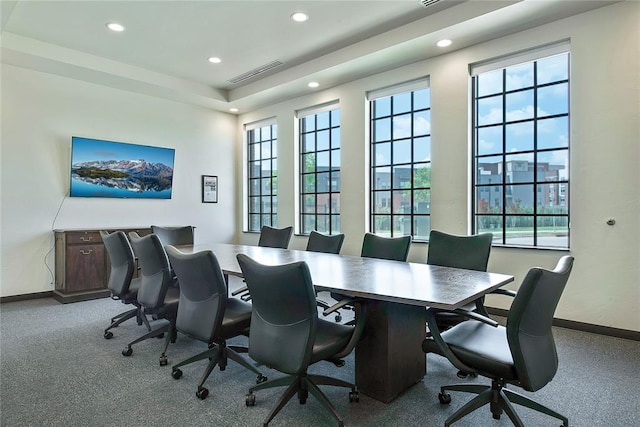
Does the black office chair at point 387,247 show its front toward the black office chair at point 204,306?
yes

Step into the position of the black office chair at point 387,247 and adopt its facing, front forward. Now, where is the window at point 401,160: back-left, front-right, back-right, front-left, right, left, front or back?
back-right

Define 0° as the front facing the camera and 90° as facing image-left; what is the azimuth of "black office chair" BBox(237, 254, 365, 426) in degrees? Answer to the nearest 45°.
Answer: approximately 225°

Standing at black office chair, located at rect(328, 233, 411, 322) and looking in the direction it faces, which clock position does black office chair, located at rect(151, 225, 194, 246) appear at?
black office chair, located at rect(151, 225, 194, 246) is roughly at 2 o'clock from black office chair, located at rect(328, 233, 411, 322).

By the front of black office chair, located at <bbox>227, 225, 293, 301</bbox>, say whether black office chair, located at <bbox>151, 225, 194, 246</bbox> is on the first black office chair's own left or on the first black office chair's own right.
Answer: on the first black office chair's own right

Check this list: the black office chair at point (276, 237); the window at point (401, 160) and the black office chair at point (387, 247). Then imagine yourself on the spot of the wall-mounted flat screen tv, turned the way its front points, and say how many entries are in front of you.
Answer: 3

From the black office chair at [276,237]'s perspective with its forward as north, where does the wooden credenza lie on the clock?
The wooden credenza is roughly at 2 o'clock from the black office chair.

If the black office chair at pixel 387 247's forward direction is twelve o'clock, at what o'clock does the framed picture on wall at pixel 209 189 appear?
The framed picture on wall is roughly at 3 o'clock from the black office chair.

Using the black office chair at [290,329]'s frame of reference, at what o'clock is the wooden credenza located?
The wooden credenza is roughly at 9 o'clock from the black office chair.

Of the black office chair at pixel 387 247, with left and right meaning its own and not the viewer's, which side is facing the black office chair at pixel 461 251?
left

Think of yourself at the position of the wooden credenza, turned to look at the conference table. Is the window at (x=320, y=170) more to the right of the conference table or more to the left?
left

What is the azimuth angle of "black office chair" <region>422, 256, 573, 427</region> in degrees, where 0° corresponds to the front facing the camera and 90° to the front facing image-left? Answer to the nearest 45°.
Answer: approximately 135°

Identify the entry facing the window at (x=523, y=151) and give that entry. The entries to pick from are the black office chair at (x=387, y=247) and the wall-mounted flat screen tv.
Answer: the wall-mounted flat screen tv
